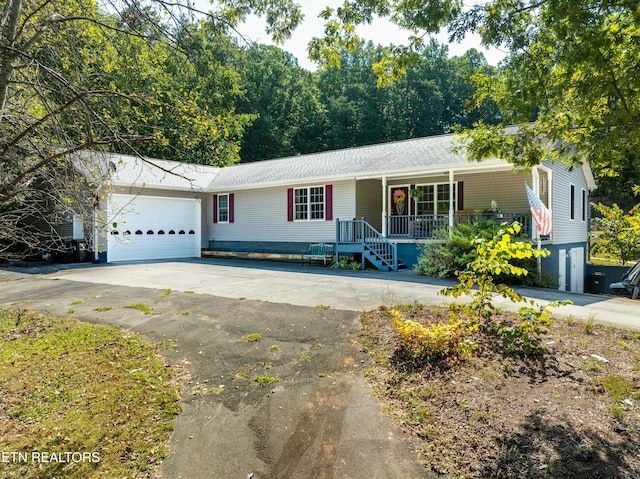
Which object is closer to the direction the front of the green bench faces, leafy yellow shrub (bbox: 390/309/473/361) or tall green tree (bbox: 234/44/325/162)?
the leafy yellow shrub

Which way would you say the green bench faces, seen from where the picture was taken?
facing the viewer and to the left of the viewer

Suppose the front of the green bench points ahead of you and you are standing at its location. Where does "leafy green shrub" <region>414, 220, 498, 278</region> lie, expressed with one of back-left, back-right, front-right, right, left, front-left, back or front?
left

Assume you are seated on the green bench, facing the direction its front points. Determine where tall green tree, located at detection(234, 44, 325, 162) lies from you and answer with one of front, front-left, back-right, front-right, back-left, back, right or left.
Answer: back-right

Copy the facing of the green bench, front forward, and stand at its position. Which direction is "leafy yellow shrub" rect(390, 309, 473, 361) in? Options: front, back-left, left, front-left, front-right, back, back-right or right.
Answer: front-left

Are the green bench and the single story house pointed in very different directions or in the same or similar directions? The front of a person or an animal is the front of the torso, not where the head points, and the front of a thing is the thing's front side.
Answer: same or similar directions

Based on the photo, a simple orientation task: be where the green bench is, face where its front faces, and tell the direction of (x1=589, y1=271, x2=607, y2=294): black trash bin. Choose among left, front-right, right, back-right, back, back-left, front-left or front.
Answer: back-left

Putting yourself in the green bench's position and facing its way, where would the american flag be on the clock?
The american flag is roughly at 9 o'clock from the green bench.

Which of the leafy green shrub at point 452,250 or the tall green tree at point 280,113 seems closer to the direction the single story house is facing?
the leafy green shrub

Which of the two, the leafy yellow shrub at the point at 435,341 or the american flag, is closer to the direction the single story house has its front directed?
the leafy yellow shrub

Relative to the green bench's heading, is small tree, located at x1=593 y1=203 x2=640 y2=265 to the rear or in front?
to the rear
